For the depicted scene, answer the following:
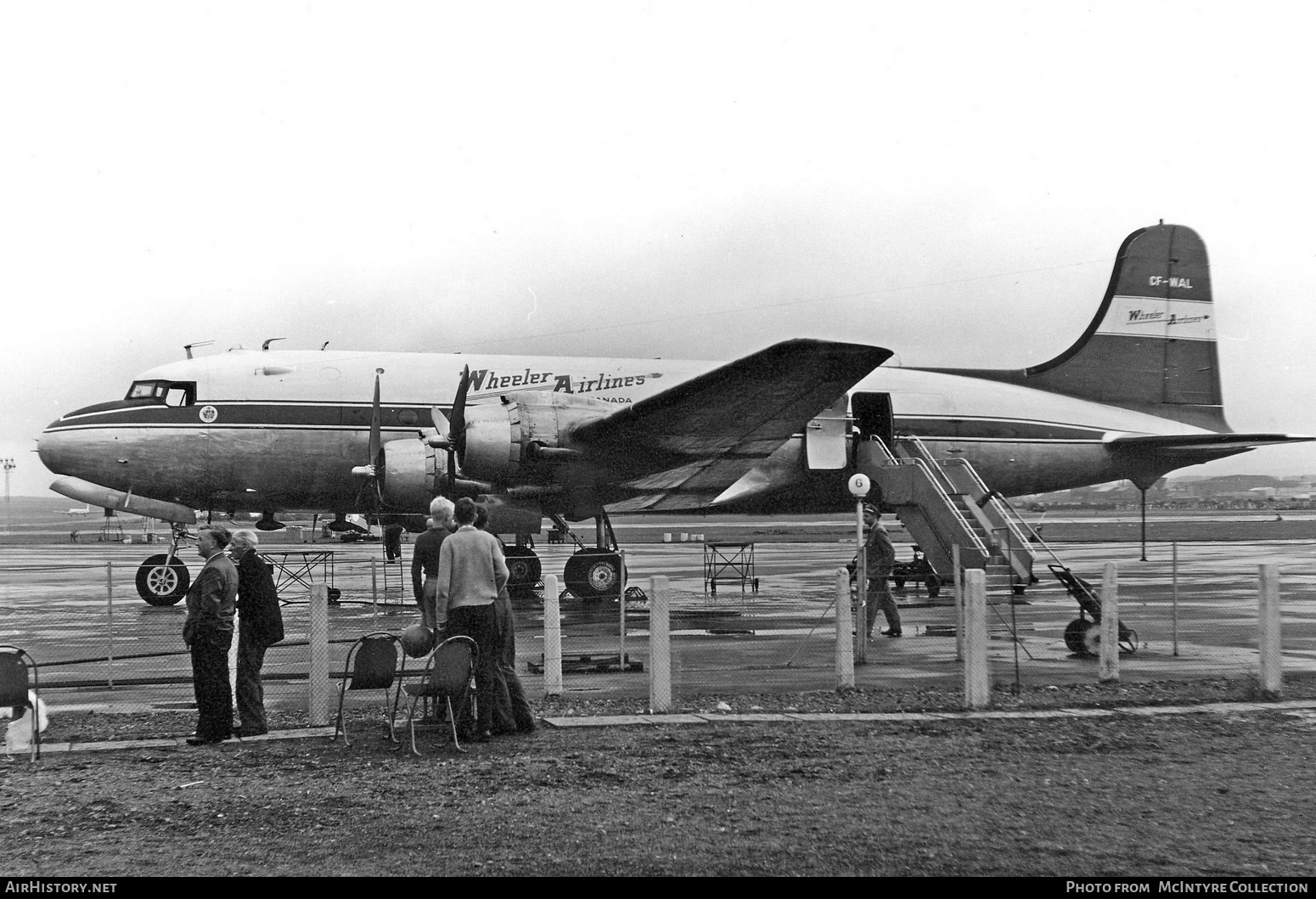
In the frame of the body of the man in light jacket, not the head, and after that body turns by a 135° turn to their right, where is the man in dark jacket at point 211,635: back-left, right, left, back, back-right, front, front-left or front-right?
back-right

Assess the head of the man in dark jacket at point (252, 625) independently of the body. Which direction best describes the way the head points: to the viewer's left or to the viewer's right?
to the viewer's left

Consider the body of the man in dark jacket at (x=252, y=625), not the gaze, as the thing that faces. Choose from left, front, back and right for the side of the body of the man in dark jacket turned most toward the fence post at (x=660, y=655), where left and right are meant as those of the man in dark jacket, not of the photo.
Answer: back

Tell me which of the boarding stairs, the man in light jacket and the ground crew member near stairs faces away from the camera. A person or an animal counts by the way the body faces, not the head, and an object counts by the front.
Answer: the man in light jacket

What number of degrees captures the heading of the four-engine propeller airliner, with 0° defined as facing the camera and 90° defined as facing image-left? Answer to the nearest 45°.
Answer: approximately 90°

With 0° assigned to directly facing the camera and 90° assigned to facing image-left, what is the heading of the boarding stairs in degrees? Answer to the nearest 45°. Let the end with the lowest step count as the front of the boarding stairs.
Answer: approximately 315°

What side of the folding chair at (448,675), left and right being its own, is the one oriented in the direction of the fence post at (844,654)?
right

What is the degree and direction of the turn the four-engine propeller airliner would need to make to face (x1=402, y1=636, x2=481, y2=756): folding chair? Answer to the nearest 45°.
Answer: approximately 90° to its left

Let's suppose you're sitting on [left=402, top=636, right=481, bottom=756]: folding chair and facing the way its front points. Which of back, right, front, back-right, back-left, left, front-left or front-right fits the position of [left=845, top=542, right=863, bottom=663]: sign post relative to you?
right

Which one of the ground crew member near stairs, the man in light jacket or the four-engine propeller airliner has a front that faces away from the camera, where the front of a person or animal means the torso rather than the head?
the man in light jacket

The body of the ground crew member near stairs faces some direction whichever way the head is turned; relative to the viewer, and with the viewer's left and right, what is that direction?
facing to the left of the viewer

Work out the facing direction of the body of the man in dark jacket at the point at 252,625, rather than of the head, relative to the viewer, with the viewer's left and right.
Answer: facing to the left of the viewer
